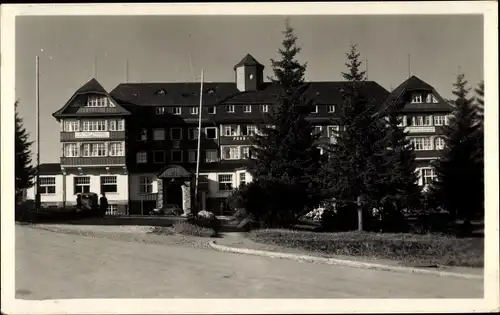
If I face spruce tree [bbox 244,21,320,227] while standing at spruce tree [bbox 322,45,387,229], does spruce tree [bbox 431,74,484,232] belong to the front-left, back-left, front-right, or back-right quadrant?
back-left

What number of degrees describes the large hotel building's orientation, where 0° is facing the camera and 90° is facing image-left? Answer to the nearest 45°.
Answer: approximately 0°

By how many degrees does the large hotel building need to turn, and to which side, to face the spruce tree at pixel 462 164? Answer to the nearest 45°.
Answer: approximately 45° to its left

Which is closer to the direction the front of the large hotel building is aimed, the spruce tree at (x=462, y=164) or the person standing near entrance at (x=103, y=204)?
the spruce tree
